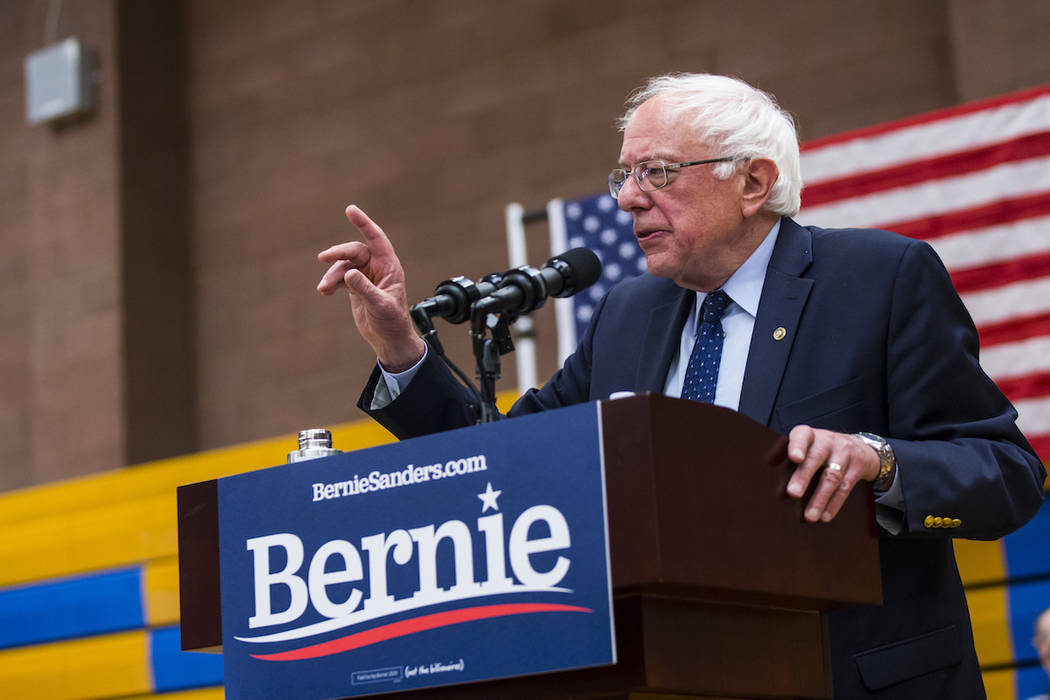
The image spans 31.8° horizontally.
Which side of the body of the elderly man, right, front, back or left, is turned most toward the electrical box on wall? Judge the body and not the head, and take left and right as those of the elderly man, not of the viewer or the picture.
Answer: right

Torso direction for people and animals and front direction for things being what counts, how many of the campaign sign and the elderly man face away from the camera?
0

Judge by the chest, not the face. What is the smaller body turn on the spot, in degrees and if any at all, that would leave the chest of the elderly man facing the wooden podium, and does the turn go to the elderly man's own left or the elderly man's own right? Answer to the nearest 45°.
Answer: approximately 45° to the elderly man's own left

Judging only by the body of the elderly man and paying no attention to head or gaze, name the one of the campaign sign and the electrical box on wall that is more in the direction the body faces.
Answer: the campaign sign

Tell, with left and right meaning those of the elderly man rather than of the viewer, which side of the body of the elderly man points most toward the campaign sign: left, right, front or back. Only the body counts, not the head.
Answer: front

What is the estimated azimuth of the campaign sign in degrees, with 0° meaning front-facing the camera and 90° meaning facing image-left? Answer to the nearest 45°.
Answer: approximately 45°

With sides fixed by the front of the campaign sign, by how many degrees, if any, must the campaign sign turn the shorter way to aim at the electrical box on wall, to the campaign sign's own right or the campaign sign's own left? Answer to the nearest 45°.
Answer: approximately 135° to the campaign sign's own right

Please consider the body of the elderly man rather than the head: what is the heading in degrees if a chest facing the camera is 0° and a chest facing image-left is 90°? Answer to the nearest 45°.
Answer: approximately 45°
